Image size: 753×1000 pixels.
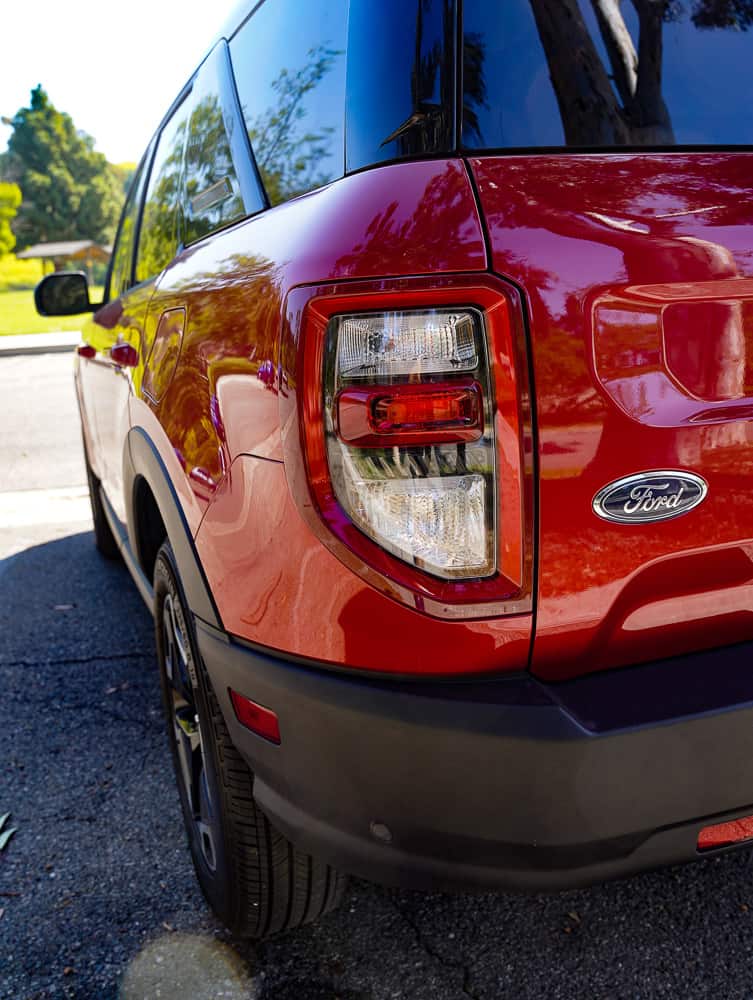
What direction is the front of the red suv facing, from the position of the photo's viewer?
facing away from the viewer and to the left of the viewer
